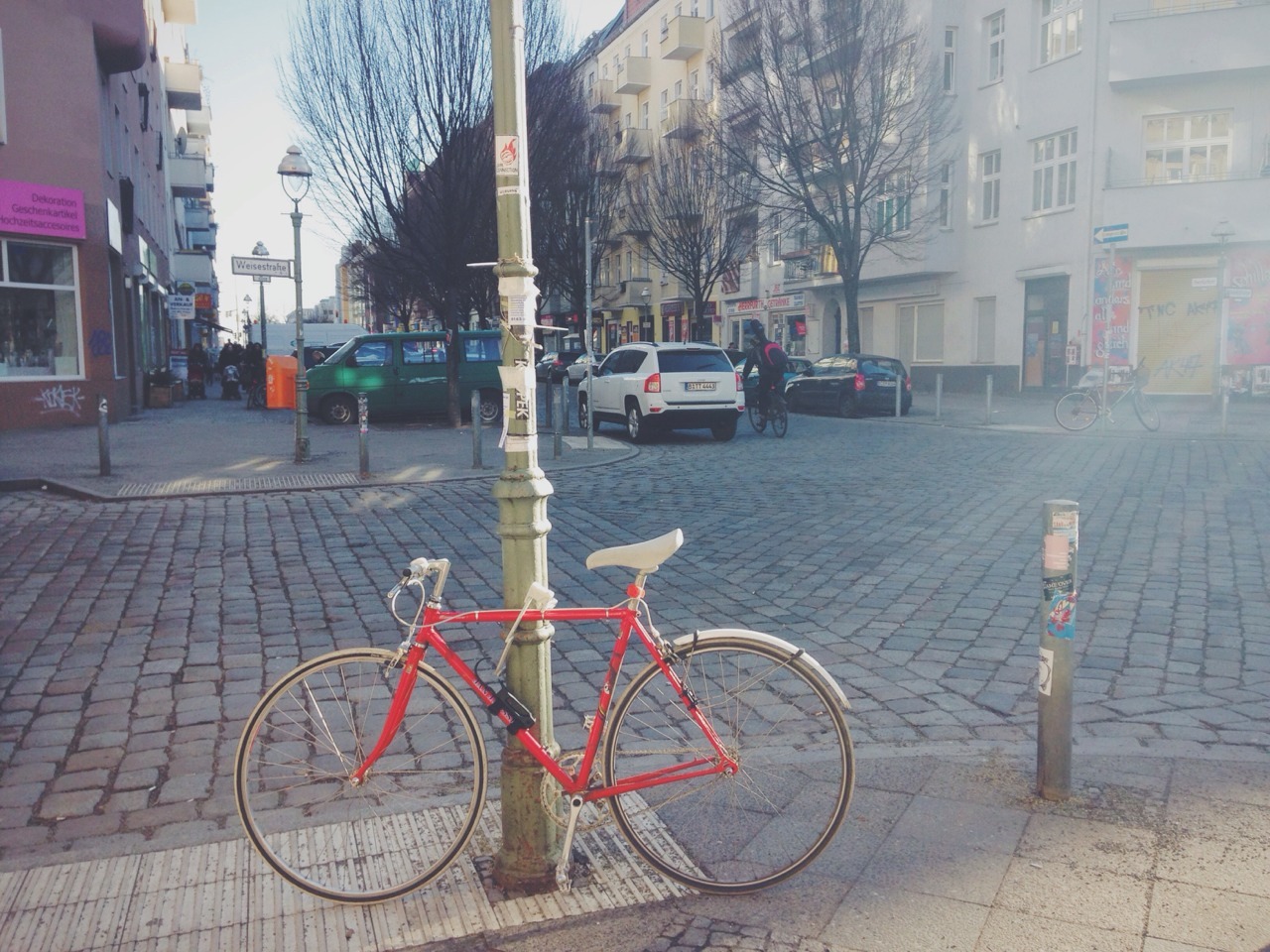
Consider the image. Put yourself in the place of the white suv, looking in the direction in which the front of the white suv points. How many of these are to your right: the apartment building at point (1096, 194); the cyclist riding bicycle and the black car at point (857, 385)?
3

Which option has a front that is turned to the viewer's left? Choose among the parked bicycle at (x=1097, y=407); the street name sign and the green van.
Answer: the green van

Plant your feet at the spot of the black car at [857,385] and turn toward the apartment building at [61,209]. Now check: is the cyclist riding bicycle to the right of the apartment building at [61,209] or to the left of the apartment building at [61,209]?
left

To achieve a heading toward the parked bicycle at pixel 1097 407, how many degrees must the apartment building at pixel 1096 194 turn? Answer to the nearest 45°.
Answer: approximately 45° to its left

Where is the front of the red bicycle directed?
to the viewer's left

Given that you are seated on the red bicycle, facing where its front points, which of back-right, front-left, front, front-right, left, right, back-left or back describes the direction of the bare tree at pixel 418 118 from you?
right

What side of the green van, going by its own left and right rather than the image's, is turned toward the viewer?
left

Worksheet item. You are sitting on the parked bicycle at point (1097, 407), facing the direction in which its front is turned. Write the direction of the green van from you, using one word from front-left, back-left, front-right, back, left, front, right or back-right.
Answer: back

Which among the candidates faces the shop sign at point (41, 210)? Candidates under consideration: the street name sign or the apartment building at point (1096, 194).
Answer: the apartment building

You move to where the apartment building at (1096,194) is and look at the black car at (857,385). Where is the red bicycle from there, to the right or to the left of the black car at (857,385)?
left

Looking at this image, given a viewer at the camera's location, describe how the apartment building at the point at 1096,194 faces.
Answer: facing the viewer and to the left of the viewer

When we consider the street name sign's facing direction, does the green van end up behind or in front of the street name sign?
behind

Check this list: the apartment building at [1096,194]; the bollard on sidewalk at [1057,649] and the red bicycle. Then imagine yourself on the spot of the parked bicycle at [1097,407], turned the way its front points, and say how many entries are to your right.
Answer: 2

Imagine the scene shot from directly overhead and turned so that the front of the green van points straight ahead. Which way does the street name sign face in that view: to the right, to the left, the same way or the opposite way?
to the left

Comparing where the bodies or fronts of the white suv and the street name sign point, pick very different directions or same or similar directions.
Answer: very different directions

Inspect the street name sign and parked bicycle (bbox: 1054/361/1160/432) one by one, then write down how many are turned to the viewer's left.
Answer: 0

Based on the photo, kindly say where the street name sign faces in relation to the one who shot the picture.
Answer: facing the viewer
